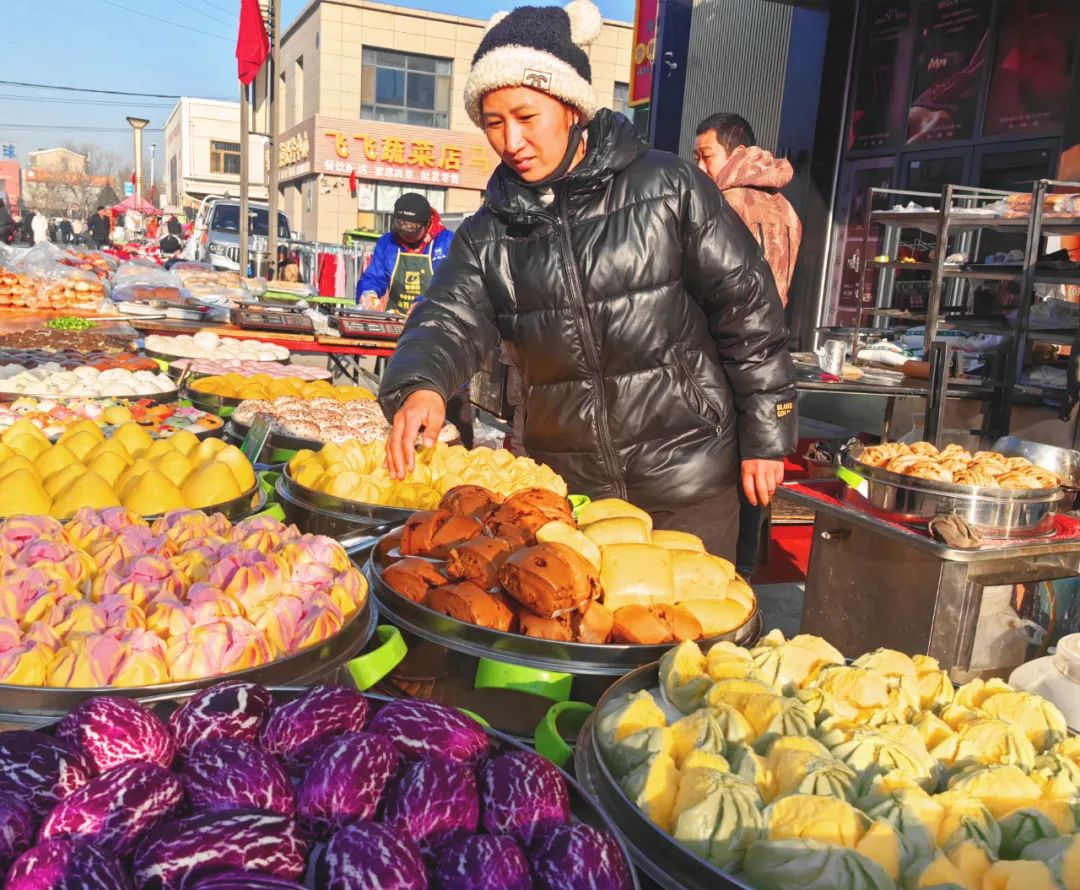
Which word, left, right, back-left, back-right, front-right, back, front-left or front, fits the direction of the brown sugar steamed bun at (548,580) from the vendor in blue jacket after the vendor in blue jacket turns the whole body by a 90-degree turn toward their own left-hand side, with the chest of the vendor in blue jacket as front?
right

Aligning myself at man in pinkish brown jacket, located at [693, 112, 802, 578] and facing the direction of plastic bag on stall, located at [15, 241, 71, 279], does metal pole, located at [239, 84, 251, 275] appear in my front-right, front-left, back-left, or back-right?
front-right

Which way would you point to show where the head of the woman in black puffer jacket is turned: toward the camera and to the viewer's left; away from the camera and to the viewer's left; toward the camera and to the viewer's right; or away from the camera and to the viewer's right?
toward the camera and to the viewer's left

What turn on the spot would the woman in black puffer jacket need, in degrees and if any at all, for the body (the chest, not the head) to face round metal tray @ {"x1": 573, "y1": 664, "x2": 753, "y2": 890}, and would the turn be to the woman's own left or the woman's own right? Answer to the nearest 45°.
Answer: approximately 45° to the woman's own left

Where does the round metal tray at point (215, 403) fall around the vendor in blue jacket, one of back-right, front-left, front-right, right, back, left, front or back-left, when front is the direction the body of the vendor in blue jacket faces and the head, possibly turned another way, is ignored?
front

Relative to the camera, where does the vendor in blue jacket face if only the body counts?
toward the camera

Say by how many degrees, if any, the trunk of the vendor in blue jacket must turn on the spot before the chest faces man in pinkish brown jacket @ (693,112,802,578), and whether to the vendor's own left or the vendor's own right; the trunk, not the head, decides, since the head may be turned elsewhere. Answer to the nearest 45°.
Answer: approximately 45° to the vendor's own left

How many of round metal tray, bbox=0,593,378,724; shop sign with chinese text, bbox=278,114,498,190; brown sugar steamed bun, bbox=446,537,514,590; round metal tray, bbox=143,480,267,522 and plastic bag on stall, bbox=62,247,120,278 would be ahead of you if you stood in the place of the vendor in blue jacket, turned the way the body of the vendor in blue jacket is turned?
3

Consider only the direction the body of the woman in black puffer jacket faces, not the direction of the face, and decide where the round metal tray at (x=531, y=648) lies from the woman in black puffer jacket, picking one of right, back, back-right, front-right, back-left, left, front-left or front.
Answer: front-left

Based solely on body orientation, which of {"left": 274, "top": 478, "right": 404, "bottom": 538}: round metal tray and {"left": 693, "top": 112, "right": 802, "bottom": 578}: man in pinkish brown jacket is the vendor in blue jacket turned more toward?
the round metal tray

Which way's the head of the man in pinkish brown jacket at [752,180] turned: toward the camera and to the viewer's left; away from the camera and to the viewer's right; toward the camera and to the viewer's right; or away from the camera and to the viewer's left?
toward the camera and to the viewer's left

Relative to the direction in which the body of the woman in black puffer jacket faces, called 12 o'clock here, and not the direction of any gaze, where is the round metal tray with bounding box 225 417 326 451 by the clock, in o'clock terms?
The round metal tray is roughly at 2 o'clock from the woman in black puffer jacket.

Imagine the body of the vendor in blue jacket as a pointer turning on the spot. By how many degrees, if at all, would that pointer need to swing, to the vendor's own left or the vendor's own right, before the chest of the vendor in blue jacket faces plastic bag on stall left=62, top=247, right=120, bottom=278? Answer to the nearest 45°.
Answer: approximately 135° to the vendor's own right

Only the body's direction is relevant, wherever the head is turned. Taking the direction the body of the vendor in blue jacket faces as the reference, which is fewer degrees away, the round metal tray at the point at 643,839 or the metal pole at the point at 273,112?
the round metal tray

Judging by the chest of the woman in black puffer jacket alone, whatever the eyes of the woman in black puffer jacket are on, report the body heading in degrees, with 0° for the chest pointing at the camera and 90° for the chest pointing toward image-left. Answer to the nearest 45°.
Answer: approximately 45°

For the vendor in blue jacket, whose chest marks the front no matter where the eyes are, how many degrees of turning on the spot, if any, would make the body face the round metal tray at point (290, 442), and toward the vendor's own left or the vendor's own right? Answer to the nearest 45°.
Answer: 0° — they already face it
